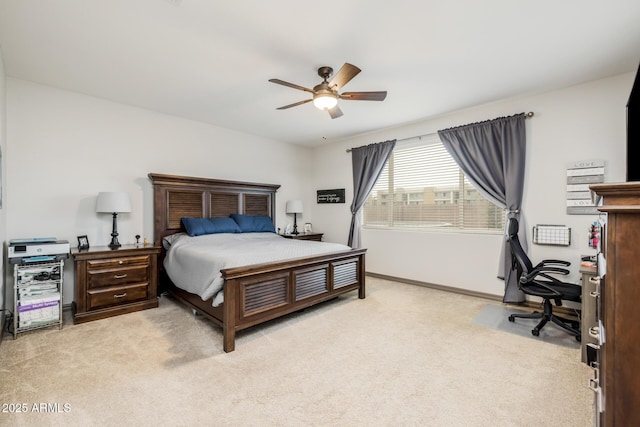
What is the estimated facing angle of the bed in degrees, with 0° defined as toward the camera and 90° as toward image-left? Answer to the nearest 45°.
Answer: approximately 315°

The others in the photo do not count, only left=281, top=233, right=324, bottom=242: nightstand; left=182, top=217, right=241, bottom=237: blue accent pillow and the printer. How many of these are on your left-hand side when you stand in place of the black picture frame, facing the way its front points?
2

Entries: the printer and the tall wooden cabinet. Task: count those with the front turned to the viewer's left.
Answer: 1

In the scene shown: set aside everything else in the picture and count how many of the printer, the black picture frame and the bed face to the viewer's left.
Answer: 0

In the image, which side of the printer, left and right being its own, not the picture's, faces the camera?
front

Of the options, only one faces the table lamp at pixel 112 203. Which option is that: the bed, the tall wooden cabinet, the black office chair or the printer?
the tall wooden cabinet

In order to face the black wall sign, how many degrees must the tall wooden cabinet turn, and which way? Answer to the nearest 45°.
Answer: approximately 45° to its right

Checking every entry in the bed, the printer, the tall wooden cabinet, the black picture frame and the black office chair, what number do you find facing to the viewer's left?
1

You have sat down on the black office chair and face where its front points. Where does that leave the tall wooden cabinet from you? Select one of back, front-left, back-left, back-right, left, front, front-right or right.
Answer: right

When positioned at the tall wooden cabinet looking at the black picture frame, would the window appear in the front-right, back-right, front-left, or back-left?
front-right

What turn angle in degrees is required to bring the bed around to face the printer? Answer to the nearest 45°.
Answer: approximately 135° to its right

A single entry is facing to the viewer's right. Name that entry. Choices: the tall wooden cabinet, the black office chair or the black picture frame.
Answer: the black office chair

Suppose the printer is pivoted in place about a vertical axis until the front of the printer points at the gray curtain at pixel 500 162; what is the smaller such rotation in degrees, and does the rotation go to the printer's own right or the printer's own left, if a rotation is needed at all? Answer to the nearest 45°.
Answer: approximately 45° to the printer's own left

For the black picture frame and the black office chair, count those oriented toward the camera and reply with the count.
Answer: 1

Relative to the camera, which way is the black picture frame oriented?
toward the camera

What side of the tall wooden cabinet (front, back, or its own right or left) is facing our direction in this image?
left

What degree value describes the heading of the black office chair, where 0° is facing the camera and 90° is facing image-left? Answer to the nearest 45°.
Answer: approximately 270°

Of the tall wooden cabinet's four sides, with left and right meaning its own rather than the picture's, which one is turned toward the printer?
front

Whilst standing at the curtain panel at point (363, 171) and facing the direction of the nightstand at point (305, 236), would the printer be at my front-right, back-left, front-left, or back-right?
front-left
